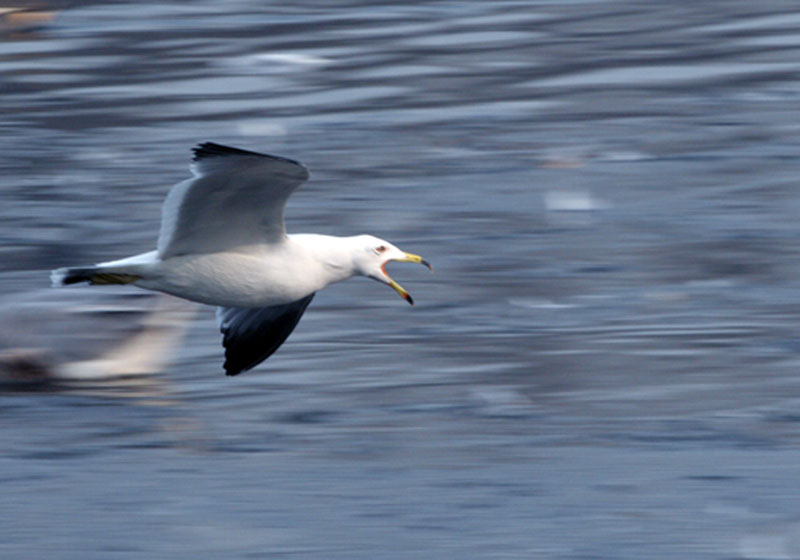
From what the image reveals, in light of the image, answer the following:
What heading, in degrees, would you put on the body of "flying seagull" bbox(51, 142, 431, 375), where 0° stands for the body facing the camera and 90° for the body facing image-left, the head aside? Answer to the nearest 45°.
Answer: approximately 270°
